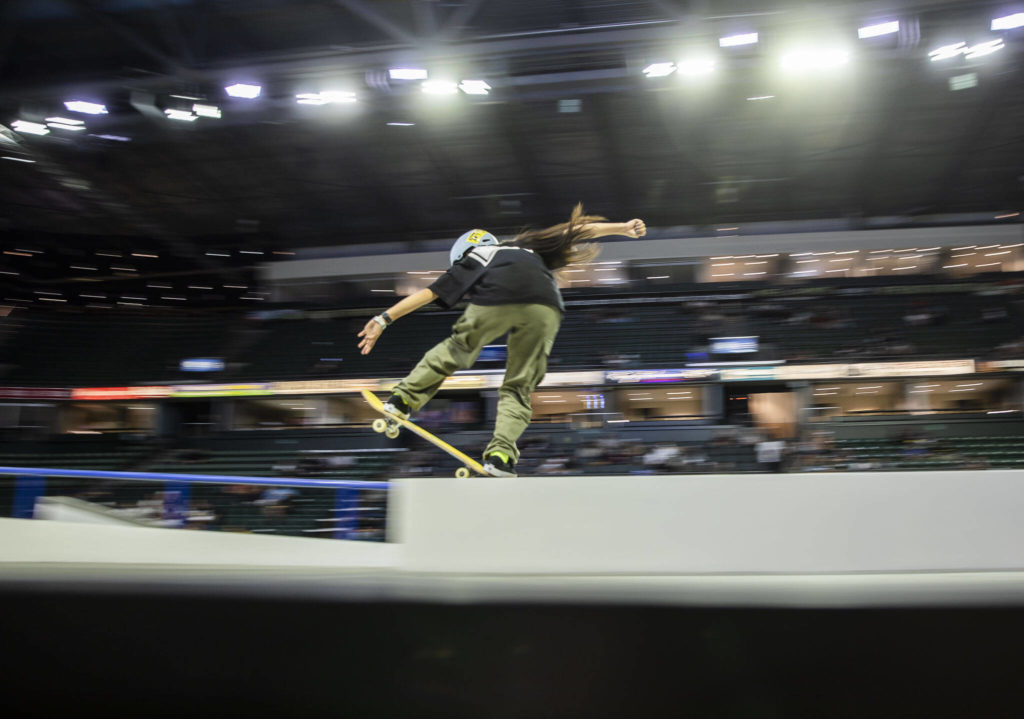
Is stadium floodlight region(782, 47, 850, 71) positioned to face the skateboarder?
yes

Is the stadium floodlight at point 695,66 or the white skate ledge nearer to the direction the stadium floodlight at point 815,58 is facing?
the white skate ledge

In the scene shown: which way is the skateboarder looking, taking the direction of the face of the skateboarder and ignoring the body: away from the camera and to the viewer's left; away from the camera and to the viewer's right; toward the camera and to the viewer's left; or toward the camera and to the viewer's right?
away from the camera and to the viewer's left

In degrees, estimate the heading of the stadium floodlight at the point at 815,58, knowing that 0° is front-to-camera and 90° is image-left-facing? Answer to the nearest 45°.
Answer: approximately 0°

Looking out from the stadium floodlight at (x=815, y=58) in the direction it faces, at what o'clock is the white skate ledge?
The white skate ledge is roughly at 12 o'clock from the stadium floodlight.

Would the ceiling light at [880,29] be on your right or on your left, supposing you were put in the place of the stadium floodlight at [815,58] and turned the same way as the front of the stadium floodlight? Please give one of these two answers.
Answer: on your left

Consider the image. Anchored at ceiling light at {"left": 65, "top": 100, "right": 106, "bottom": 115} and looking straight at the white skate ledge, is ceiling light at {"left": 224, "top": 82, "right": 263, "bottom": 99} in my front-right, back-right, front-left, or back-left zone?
front-left

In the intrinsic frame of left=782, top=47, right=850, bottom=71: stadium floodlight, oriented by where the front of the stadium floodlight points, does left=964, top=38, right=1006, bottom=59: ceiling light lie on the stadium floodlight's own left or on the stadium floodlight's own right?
on the stadium floodlight's own left

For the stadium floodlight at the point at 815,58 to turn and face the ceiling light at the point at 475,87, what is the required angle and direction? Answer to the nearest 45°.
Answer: approximately 90° to its right

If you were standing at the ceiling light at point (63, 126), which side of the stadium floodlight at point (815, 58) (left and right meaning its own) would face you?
right

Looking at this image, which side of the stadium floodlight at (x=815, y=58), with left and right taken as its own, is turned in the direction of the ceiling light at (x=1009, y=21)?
left
